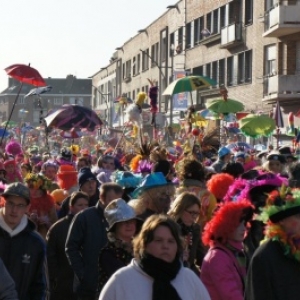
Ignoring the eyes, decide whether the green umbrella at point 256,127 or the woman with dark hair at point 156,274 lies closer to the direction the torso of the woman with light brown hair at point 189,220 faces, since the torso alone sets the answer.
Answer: the woman with dark hair

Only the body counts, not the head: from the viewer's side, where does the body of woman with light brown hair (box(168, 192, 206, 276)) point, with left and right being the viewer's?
facing the viewer and to the right of the viewer

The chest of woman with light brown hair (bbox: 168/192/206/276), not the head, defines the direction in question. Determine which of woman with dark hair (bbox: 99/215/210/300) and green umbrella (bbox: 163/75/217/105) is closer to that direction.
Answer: the woman with dark hair

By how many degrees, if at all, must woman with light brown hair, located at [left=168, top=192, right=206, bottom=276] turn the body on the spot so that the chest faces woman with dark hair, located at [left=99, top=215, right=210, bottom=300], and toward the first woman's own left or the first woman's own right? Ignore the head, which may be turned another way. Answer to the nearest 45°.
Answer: approximately 45° to the first woman's own right

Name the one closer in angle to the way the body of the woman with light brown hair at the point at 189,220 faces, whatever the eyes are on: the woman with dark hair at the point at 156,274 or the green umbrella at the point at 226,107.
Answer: the woman with dark hair
